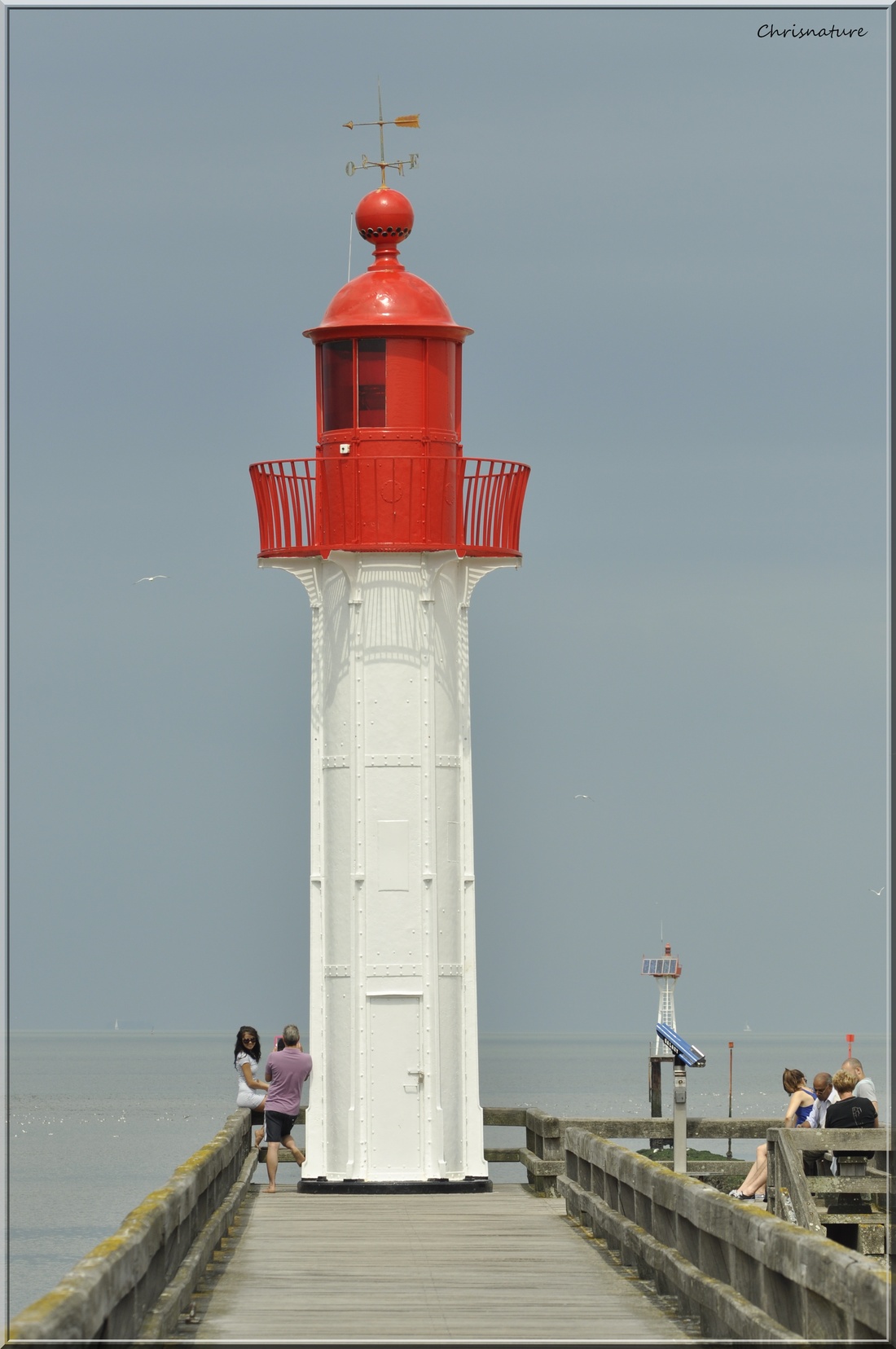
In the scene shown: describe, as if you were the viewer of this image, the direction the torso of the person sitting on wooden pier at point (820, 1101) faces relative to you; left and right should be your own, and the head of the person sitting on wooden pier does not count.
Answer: facing the viewer and to the left of the viewer

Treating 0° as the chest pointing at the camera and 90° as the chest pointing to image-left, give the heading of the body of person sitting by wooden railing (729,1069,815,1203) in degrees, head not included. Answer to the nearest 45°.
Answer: approximately 90°

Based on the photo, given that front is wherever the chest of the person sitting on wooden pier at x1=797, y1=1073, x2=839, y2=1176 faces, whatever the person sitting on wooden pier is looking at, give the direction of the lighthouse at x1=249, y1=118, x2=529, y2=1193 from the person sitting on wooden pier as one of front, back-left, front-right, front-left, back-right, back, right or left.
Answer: front-right

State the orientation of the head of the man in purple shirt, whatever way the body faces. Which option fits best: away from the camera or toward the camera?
away from the camera

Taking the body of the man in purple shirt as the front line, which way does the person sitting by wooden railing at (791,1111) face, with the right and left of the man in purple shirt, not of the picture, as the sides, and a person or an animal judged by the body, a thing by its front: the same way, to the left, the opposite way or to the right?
to the left

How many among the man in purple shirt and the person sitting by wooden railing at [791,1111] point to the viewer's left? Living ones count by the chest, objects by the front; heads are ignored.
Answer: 1

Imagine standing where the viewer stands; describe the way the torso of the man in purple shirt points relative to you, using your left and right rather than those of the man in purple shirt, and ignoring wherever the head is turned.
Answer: facing away from the viewer

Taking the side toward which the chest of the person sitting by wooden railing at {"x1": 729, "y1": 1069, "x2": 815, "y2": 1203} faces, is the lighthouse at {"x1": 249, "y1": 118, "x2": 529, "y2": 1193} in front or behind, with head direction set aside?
in front

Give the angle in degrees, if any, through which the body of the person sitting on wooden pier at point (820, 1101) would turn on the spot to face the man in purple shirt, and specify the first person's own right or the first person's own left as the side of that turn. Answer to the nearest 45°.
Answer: approximately 45° to the first person's own right

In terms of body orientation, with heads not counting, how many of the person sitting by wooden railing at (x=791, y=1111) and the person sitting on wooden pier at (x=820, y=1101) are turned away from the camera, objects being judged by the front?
0
